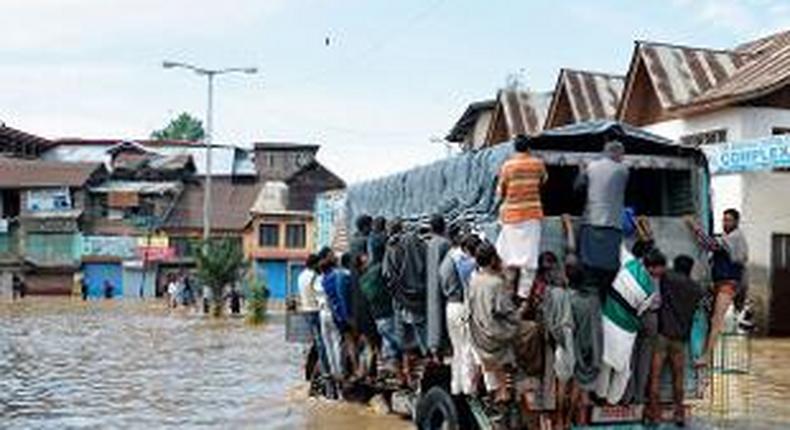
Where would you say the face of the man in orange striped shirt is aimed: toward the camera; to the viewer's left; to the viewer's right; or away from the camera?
away from the camera

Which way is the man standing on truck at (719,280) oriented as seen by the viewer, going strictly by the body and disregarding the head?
to the viewer's left

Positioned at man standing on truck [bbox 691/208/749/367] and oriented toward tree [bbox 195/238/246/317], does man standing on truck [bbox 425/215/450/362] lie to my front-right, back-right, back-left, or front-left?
front-left

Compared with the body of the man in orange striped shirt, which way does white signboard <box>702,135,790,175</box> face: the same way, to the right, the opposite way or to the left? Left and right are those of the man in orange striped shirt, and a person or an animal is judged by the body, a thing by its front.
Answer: the opposite way

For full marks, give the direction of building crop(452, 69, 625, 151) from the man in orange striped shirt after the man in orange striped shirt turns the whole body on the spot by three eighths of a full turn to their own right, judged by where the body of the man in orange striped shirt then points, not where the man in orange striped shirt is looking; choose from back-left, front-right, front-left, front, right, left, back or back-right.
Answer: back-left

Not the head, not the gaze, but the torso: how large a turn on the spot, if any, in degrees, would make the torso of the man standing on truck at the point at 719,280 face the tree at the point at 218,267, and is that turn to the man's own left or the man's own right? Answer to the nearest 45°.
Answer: approximately 45° to the man's own right

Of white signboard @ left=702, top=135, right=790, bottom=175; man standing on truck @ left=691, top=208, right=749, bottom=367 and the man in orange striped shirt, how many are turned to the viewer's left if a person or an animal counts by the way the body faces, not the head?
1

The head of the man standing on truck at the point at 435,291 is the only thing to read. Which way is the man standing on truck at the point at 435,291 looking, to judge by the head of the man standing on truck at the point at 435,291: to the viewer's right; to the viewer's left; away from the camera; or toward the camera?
away from the camera

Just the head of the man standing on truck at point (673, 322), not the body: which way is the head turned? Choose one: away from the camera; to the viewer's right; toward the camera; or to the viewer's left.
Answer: away from the camera

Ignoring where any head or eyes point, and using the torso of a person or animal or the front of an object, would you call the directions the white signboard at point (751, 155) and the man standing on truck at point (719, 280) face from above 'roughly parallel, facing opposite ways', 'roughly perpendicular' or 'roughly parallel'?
roughly perpendicular

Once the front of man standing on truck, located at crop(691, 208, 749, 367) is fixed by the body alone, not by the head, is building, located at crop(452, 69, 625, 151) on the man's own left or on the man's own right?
on the man's own right

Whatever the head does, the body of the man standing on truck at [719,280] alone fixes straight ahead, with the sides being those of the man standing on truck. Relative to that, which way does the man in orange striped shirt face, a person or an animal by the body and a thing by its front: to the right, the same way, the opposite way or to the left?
to the right

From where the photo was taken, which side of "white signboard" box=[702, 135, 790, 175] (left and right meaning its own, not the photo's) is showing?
front

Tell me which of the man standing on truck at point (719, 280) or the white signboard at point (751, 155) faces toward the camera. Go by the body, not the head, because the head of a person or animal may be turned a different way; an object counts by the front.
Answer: the white signboard

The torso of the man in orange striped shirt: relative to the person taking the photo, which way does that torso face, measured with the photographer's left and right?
facing away from the viewer
